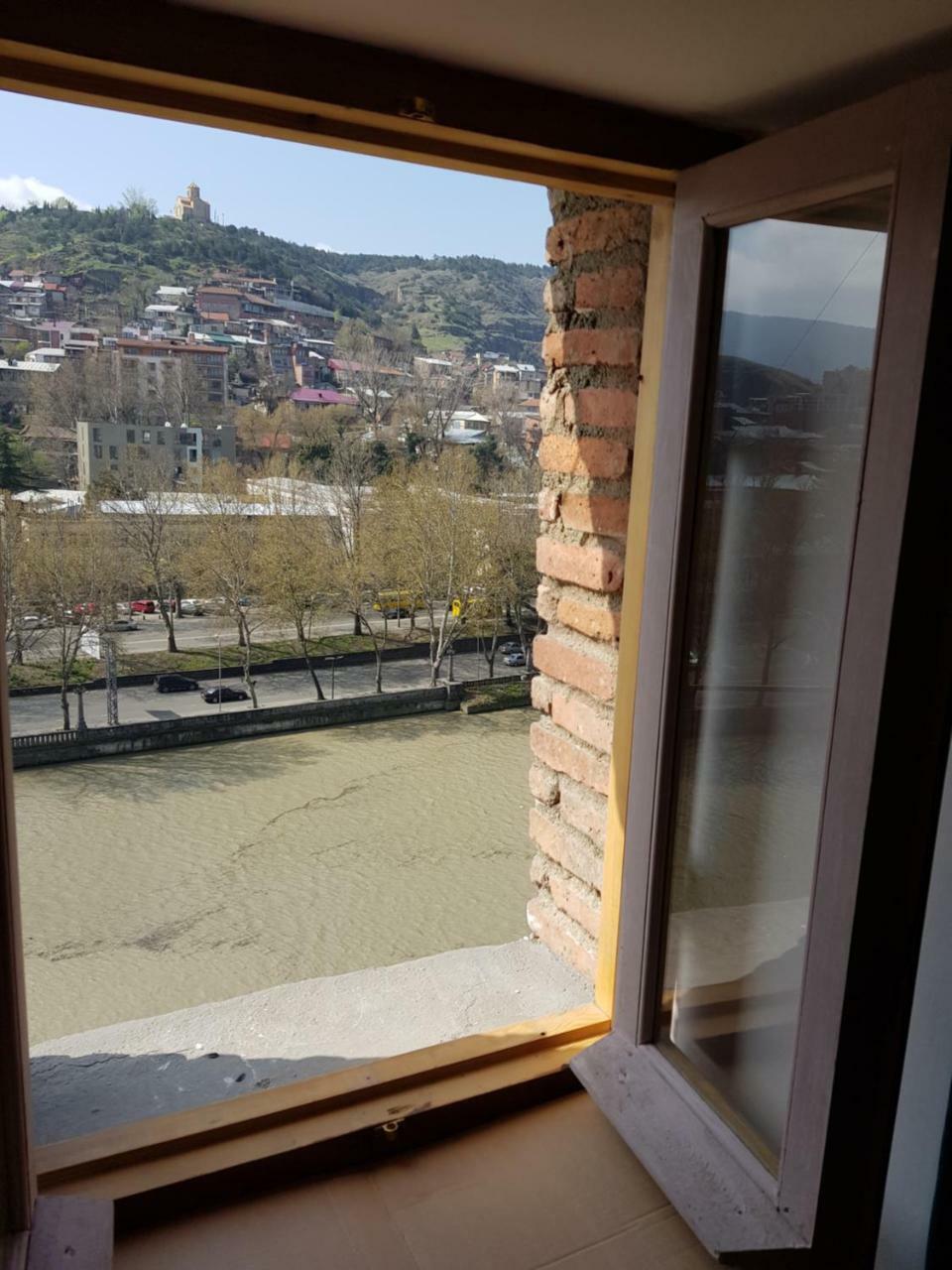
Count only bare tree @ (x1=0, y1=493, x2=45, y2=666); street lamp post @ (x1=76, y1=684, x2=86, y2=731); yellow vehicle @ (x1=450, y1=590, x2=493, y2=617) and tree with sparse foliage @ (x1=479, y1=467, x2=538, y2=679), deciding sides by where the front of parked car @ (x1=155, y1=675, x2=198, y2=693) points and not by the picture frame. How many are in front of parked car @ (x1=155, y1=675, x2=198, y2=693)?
2

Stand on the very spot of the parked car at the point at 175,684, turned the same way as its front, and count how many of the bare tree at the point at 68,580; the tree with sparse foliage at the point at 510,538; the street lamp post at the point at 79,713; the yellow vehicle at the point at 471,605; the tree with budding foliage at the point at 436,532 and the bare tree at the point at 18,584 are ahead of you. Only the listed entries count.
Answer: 3
